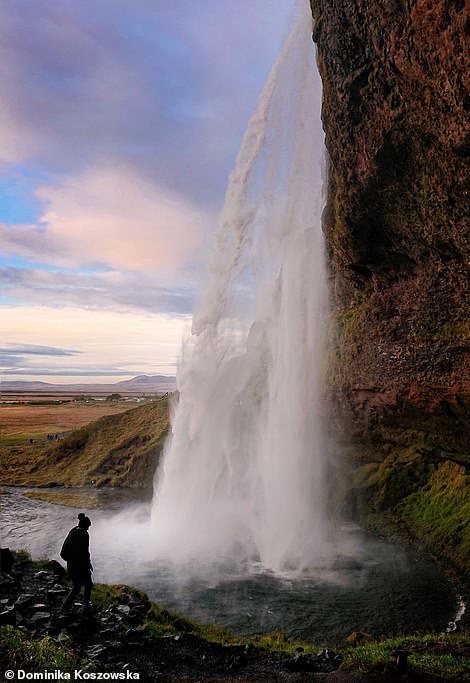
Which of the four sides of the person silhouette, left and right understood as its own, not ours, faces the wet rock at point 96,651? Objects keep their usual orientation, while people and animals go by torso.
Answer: right

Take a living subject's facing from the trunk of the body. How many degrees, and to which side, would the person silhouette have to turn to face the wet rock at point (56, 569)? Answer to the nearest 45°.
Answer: approximately 90° to its left

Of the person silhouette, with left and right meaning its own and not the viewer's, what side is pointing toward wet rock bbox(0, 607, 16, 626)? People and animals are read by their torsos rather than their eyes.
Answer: back

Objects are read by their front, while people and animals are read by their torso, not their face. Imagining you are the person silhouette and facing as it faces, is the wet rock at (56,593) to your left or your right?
on your left

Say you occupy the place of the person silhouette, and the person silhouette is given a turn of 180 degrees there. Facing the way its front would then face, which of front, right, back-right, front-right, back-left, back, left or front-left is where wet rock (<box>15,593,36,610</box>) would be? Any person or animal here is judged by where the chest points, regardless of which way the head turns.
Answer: front-right

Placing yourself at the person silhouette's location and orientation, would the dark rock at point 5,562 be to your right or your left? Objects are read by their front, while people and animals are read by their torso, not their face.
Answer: on your left

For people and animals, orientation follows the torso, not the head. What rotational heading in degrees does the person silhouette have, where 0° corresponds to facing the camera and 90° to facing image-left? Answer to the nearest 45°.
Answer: approximately 270°
